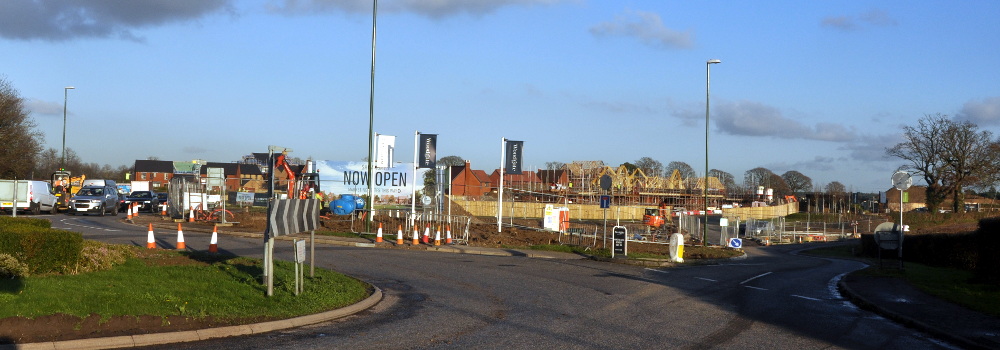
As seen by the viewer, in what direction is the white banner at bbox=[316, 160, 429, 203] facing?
toward the camera

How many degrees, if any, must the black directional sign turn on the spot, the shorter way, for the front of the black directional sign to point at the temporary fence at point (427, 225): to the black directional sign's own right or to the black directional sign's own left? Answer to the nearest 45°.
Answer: approximately 135° to the black directional sign's own left

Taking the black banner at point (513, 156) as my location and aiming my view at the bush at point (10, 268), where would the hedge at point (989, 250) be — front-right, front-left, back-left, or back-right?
front-left

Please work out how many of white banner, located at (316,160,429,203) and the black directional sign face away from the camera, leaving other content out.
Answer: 0

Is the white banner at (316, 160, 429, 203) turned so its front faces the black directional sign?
yes

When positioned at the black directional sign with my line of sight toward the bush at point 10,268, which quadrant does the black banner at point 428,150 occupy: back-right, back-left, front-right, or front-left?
back-right

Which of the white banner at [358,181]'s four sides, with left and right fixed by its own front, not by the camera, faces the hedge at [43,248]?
front

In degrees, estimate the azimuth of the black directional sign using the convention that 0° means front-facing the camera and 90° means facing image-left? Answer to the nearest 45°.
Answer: approximately 315°

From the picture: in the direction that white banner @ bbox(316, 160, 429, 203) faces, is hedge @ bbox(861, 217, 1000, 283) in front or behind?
in front

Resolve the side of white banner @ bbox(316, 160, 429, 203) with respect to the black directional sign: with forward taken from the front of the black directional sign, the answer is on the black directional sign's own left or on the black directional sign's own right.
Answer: on the black directional sign's own left
